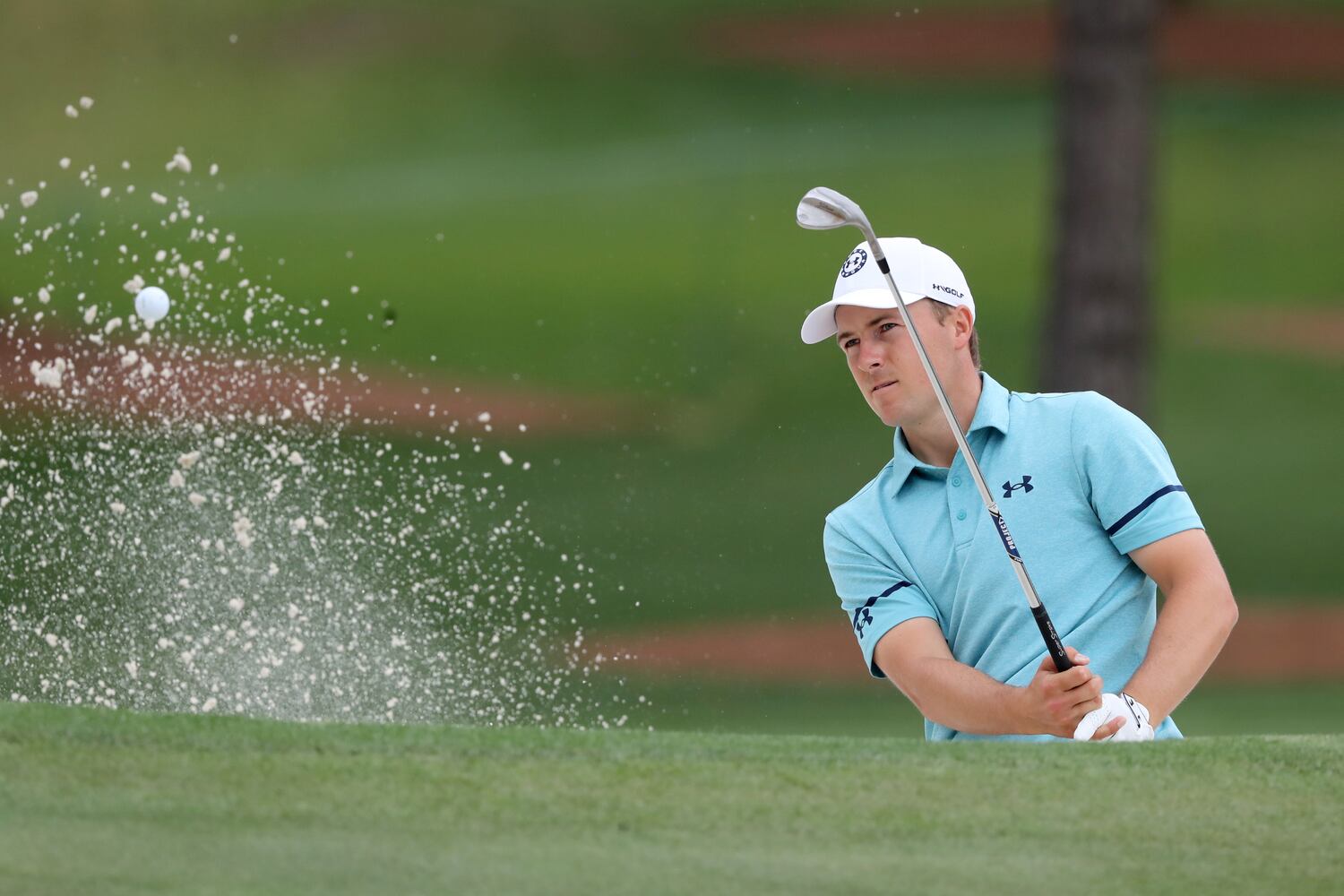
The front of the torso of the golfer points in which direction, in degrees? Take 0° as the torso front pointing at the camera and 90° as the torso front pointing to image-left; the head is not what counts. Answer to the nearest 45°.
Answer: approximately 45°

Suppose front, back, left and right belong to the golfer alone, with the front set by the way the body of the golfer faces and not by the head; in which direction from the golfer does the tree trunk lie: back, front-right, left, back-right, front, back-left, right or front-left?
back-right

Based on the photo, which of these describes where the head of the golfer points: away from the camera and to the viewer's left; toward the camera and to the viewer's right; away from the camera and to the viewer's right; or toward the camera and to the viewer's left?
toward the camera and to the viewer's left
